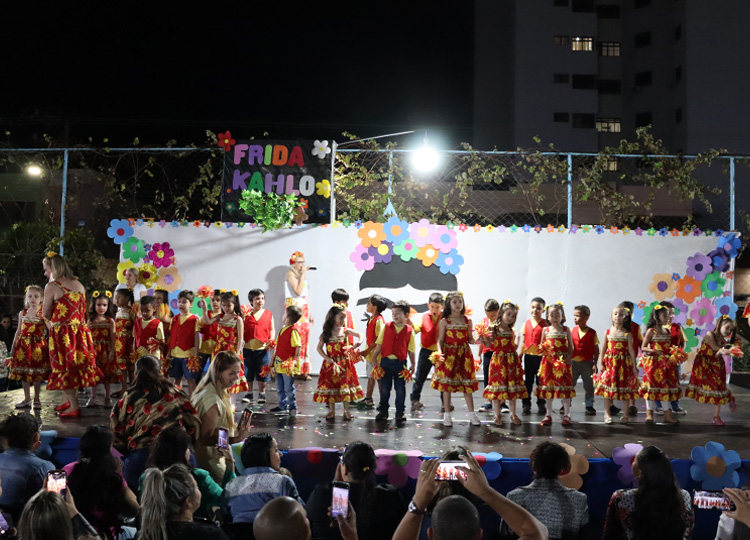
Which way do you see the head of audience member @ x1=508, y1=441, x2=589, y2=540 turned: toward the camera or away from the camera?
away from the camera

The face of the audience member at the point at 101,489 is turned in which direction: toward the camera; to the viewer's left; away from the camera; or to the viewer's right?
away from the camera

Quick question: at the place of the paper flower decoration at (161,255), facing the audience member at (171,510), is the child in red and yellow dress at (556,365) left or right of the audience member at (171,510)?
left

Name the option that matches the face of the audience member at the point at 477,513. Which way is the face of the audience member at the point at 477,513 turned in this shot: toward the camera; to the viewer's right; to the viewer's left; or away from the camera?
away from the camera

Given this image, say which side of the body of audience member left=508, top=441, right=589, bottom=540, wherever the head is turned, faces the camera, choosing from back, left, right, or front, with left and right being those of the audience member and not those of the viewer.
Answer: back

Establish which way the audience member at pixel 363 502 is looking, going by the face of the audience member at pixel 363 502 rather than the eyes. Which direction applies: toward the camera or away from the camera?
away from the camera

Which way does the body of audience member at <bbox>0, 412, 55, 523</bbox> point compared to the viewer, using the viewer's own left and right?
facing away from the viewer

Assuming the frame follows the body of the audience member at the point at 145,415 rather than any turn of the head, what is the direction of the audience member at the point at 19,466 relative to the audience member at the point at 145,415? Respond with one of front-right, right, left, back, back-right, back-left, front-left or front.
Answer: back-left
